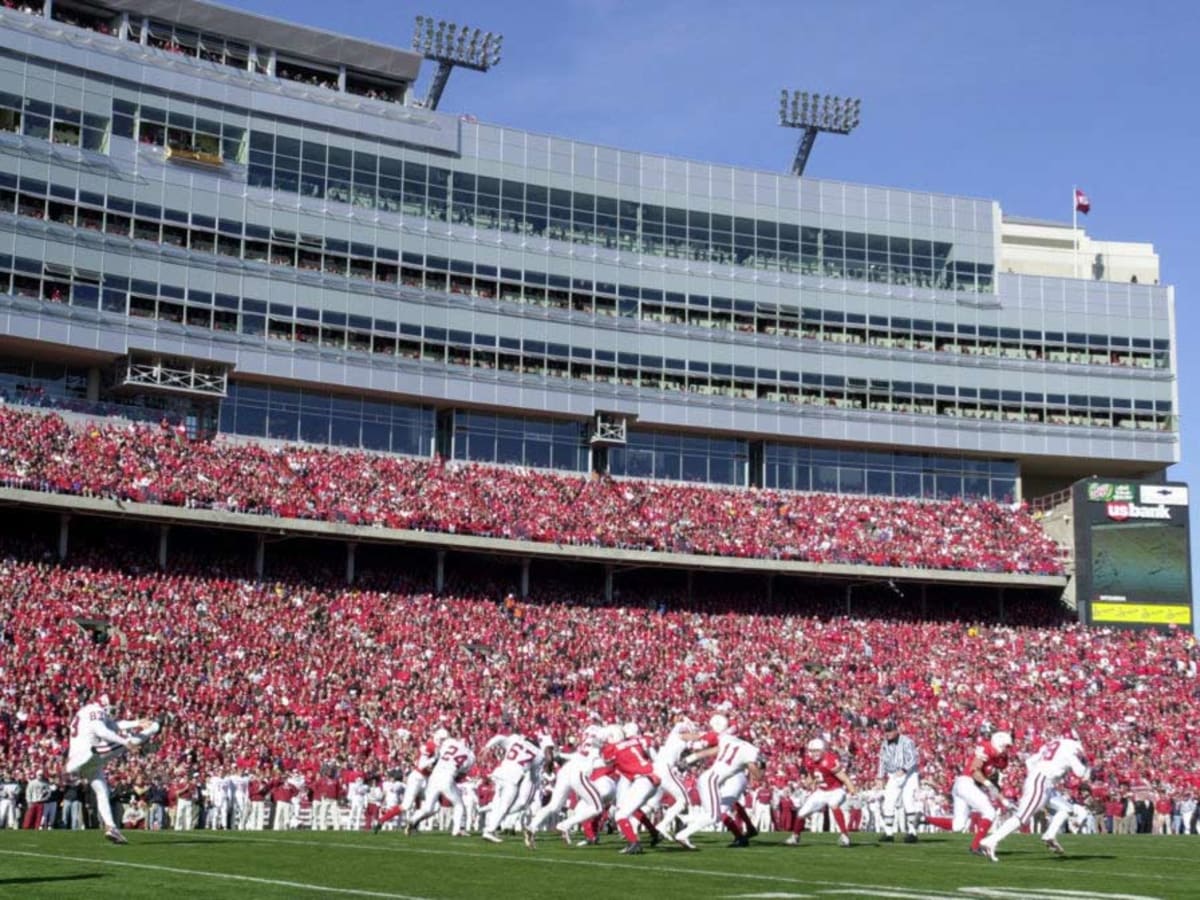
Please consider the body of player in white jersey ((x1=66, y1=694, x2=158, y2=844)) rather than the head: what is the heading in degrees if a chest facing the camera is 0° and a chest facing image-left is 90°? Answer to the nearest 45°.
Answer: approximately 270°

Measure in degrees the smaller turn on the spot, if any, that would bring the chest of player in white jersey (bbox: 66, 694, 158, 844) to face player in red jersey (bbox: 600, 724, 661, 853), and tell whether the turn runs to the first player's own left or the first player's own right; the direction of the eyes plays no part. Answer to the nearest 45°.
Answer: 0° — they already face them

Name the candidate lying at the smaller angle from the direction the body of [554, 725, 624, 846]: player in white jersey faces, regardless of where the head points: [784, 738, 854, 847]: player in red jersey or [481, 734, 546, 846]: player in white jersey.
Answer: the player in red jersey

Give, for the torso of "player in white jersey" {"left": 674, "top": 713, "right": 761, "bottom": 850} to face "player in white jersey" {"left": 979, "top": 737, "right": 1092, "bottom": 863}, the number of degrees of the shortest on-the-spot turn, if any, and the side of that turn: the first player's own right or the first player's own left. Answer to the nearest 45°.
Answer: approximately 45° to the first player's own right

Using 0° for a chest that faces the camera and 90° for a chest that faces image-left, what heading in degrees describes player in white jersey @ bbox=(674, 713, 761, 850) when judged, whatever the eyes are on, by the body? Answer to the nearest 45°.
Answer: approximately 225°

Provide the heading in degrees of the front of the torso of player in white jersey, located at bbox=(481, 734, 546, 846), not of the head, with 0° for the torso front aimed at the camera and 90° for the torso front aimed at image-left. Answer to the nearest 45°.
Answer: approximately 225°

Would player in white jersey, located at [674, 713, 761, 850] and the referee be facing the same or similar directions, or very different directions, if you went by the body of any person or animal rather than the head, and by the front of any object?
very different directions

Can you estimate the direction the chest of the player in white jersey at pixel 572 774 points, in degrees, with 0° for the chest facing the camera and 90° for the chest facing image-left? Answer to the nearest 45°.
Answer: approximately 270°

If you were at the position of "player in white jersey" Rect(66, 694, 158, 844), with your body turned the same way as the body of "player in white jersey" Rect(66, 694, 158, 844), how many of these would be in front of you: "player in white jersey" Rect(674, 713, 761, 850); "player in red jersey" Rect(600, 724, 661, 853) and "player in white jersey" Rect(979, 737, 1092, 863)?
3

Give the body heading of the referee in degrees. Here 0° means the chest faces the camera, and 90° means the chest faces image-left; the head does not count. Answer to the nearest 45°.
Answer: approximately 45°
